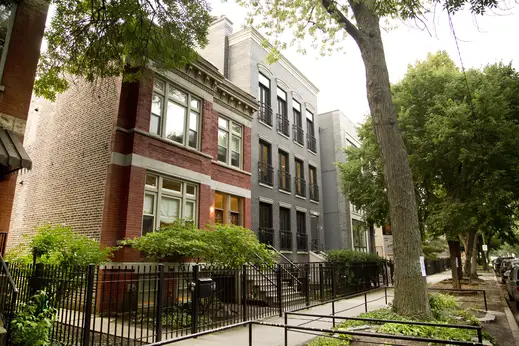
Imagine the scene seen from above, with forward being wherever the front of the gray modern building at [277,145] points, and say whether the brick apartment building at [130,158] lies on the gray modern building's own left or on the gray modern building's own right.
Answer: on the gray modern building's own right

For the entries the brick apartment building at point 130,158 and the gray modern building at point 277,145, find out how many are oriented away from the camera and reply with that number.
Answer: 0

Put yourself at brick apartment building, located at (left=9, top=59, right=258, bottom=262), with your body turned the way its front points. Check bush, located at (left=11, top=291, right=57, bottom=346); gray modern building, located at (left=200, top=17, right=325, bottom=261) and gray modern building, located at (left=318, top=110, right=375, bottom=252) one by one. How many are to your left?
2

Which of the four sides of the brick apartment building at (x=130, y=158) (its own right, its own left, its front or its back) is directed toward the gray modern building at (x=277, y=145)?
left

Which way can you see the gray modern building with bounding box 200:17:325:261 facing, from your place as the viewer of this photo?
facing the viewer and to the right of the viewer

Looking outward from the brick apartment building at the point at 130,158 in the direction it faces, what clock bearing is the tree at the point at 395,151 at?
The tree is roughly at 12 o'clock from the brick apartment building.

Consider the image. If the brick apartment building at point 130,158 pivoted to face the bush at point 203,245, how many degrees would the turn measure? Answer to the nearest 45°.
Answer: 0° — it already faces it

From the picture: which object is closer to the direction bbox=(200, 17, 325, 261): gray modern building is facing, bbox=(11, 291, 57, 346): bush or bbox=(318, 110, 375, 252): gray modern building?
the bush

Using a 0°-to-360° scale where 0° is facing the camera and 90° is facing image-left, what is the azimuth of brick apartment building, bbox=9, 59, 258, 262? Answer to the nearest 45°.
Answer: approximately 315°
